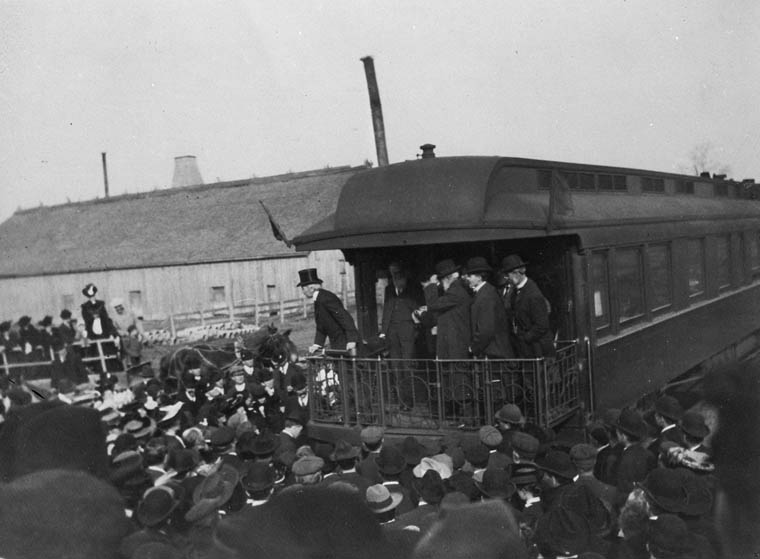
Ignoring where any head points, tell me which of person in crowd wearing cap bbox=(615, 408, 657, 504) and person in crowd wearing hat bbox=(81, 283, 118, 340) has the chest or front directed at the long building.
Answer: person in crowd wearing cap bbox=(615, 408, 657, 504)

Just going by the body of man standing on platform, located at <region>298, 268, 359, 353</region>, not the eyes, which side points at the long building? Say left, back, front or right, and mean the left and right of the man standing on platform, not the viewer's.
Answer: right

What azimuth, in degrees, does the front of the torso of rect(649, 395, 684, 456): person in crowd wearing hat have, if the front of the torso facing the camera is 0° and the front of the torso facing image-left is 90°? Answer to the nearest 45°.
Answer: approximately 135°

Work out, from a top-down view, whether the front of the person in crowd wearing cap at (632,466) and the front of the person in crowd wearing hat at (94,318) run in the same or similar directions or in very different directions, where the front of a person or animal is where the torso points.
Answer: very different directions

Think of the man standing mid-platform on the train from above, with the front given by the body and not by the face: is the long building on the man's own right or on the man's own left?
on the man's own right

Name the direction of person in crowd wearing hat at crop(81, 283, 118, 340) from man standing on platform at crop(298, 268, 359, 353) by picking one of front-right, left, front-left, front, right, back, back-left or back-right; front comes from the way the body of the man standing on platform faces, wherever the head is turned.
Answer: front-right

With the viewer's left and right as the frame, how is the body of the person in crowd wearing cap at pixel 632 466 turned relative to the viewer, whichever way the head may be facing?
facing away from the viewer and to the left of the viewer

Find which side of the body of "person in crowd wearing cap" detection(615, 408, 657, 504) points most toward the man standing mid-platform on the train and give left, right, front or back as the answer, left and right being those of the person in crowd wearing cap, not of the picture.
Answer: front
